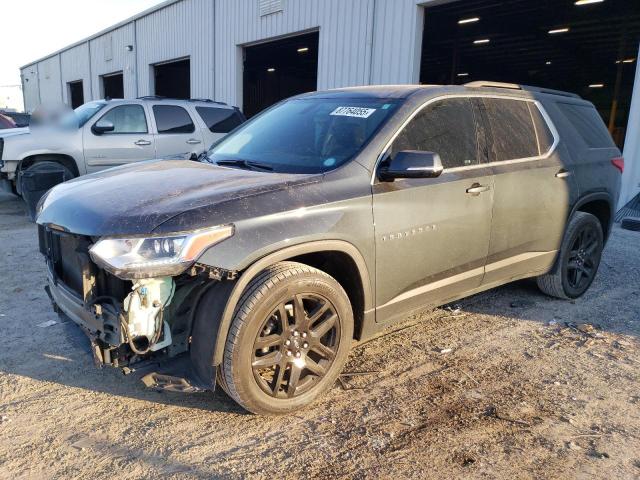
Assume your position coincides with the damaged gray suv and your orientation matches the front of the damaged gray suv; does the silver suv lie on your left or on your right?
on your right

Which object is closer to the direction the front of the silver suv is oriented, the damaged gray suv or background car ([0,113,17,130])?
the background car

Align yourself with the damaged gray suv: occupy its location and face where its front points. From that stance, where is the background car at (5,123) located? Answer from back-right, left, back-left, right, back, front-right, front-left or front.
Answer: right

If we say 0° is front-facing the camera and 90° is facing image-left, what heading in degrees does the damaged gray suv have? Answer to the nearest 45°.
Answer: approximately 45°

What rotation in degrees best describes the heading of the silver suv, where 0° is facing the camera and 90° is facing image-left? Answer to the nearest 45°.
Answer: approximately 90°

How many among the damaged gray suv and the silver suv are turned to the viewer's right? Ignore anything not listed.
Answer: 0

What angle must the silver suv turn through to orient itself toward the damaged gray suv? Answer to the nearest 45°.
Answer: approximately 90° to its left
